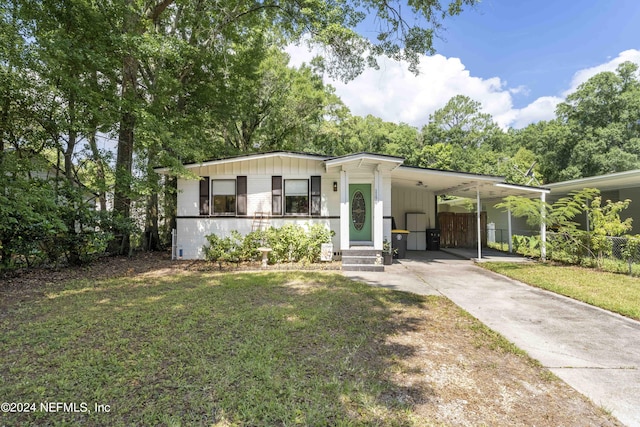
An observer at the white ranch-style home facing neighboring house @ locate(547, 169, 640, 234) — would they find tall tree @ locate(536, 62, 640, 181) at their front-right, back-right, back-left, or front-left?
front-left

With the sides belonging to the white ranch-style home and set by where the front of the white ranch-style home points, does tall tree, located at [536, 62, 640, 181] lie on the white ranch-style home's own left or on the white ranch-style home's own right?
on the white ranch-style home's own left

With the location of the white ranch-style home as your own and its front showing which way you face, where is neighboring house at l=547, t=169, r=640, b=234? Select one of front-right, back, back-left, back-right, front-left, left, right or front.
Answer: left

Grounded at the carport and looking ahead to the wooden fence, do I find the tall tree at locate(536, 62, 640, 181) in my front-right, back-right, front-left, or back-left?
front-right

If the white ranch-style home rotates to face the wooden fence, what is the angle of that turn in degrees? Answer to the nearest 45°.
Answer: approximately 135° to its left

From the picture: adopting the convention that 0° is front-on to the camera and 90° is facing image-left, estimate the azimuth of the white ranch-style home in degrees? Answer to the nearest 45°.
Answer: approximately 0°

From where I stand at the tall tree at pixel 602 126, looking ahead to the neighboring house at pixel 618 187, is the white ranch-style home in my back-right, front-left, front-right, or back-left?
front-right
